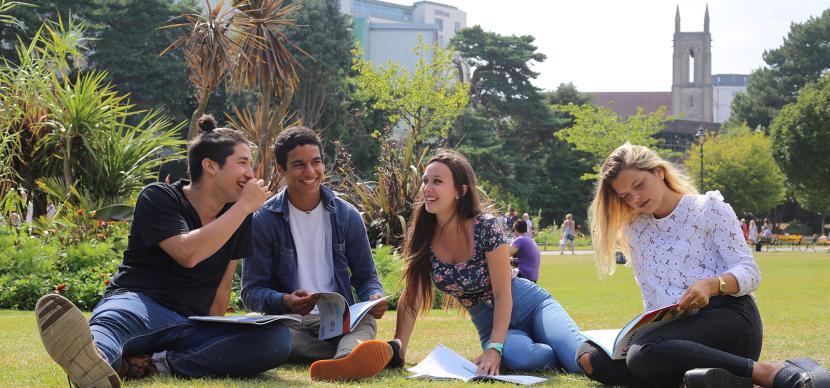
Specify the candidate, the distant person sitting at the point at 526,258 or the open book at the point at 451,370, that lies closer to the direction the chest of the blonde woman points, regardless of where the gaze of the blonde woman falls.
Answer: the open book

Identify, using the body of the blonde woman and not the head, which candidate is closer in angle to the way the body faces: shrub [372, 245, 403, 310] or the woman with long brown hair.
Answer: the woman with long brown hair

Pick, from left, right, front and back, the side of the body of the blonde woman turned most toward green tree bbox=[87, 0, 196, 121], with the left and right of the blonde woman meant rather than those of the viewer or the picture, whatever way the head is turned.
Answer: right

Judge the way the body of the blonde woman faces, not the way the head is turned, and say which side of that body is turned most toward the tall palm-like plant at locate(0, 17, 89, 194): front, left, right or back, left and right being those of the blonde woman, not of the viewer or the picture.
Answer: right

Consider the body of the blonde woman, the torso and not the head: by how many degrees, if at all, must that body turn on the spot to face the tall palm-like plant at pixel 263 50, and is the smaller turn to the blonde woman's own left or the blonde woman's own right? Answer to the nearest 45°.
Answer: approximately 90° to the blonde woman's own right

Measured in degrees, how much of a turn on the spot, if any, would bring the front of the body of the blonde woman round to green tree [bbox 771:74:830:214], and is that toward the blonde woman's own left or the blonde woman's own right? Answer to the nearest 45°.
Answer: approximately 135° to the blonde woman's own right

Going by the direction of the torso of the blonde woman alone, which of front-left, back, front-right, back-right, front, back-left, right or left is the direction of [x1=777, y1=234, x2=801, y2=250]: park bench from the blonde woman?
back-right

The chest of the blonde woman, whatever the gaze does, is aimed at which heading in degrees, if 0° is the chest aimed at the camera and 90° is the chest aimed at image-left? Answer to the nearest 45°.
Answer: approximately 45°

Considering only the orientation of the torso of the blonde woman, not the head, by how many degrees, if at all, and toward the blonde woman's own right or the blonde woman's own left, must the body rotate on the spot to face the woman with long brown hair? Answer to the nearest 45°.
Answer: approximately 45° to the blonde woman's own right

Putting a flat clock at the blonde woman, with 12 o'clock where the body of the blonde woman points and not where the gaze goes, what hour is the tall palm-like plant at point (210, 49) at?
The tall palm-like plant is roughly at 3 o'clock from the blonde woman.
